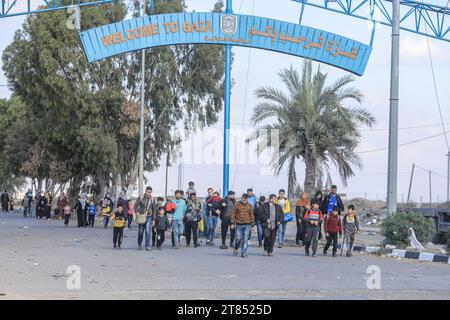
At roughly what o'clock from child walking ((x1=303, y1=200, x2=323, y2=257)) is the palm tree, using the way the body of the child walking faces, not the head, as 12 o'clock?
The palm tree is roughly at 6 o'clock from the child walking.

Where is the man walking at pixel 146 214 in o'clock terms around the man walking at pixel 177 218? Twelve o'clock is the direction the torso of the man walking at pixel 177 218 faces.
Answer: the man walking at pixel 146 214 is roughly at 2 o'clock from the man walking at pixel 177 218.

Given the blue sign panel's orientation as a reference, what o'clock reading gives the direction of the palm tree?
The palm tree is roughly at 7 o'clock from the blue sign panel.

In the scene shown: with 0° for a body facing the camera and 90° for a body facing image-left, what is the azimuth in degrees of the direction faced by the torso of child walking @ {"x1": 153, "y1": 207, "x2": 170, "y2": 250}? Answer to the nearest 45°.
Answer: approximately 0°

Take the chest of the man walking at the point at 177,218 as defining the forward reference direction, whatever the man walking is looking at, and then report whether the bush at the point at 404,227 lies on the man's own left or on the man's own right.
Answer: on the man's own left
